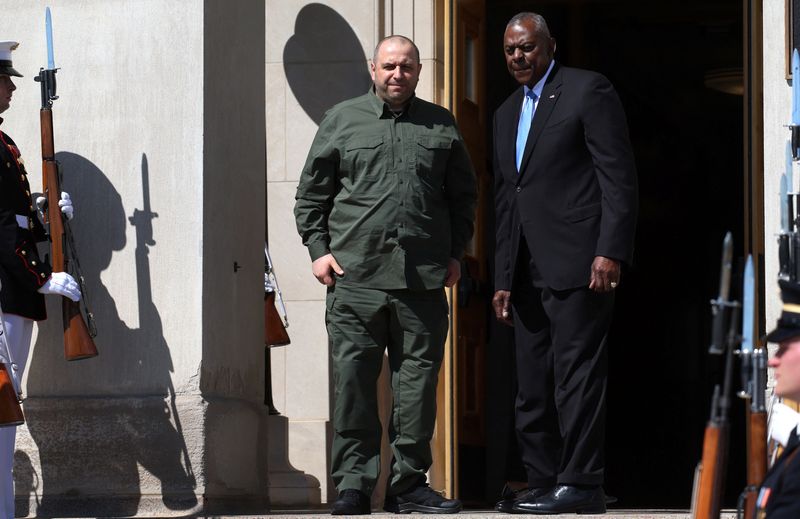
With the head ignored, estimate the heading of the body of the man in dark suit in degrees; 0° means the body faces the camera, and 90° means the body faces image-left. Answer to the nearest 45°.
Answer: approximately 45°

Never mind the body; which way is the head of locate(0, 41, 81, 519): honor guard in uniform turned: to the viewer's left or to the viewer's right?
to the viewer's right

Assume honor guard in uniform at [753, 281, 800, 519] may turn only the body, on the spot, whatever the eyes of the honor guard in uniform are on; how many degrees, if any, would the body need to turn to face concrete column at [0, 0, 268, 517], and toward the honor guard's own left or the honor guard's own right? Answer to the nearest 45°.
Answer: approximately 45° to the honor guard's own right

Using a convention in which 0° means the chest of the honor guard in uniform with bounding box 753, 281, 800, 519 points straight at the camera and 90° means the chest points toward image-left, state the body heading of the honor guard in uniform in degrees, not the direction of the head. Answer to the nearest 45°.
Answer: approximately 90°

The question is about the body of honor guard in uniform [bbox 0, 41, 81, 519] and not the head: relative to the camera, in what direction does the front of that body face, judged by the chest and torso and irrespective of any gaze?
to the viewer's right

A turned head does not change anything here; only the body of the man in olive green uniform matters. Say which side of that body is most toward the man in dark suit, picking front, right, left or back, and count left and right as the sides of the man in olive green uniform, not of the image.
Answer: left

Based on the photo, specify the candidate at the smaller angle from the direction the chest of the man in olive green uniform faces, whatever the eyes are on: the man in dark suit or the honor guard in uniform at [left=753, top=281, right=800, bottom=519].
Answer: the honor guard in uniform

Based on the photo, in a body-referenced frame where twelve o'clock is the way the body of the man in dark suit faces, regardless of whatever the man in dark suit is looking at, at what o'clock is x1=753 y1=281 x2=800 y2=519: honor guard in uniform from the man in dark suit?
The honor guard in uniform is roughly at 10 o'clock from the man in dark suit.

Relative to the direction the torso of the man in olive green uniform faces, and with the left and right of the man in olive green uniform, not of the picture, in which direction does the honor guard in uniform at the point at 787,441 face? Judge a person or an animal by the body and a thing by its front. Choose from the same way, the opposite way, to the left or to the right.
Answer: to the right
